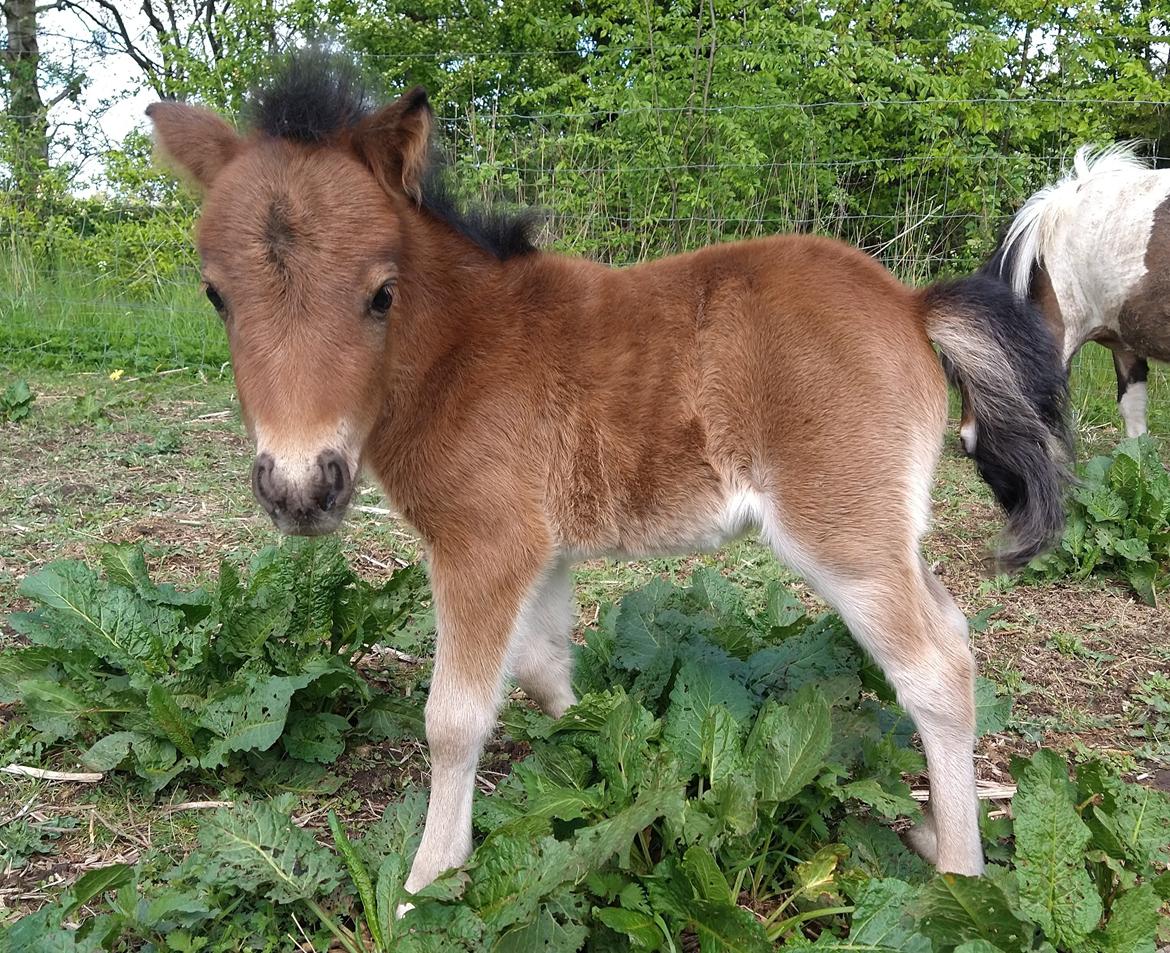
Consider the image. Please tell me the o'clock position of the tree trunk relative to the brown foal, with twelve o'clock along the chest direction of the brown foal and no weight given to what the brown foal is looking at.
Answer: The tree trunk is roughly at 2 o'clock from the brown foal.

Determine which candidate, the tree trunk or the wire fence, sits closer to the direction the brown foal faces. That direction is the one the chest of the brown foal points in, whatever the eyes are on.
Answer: the tree trunk

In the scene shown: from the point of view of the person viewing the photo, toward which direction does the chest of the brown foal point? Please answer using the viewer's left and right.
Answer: facing to the left of the viewer

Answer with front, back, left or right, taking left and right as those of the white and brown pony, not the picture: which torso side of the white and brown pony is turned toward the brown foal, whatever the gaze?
left

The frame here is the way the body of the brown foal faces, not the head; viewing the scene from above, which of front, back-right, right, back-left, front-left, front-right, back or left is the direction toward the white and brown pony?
back-right

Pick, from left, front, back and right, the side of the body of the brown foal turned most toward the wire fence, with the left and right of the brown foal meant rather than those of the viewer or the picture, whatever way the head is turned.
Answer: right

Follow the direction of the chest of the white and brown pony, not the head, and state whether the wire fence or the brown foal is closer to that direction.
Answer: the wire fence
